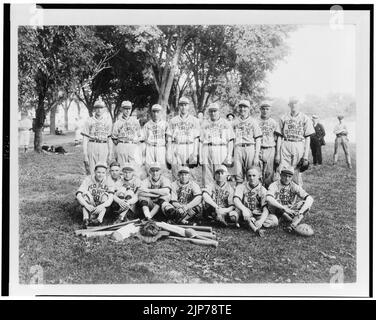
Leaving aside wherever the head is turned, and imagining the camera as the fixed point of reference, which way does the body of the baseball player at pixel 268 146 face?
toward the camera

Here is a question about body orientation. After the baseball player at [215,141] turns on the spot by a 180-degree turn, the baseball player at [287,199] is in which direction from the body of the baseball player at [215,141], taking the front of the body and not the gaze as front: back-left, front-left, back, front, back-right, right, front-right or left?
right

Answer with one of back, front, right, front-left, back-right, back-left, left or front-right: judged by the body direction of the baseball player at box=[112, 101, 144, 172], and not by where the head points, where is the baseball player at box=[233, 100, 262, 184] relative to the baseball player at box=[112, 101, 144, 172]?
left

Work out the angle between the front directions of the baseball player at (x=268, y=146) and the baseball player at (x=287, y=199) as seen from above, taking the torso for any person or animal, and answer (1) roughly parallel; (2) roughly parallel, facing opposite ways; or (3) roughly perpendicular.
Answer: roughly parallel

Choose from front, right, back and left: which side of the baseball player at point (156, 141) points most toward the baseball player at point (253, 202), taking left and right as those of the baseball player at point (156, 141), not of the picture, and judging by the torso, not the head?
left

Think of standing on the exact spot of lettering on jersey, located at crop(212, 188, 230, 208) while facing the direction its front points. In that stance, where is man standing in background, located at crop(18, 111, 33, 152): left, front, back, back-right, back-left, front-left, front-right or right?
right

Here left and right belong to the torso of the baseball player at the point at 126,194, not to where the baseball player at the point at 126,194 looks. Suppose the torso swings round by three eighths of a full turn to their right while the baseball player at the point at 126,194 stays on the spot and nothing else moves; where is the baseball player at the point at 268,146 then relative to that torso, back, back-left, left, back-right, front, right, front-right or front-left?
back-right
